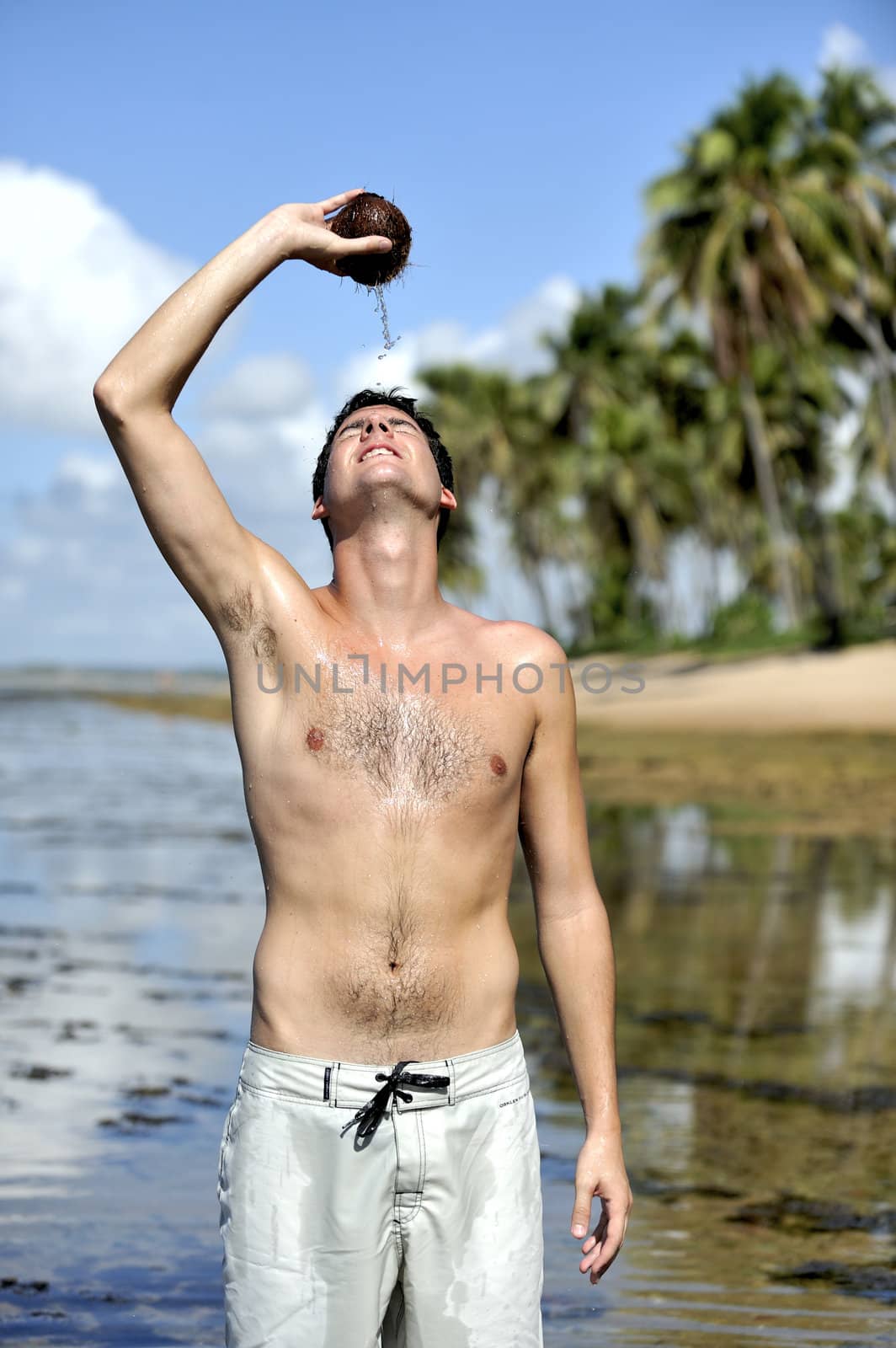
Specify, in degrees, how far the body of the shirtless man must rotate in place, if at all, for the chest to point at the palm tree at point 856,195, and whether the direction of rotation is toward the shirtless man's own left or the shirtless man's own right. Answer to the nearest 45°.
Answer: approximately 180°

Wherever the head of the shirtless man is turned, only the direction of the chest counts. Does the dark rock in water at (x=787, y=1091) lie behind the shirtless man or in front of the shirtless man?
behind

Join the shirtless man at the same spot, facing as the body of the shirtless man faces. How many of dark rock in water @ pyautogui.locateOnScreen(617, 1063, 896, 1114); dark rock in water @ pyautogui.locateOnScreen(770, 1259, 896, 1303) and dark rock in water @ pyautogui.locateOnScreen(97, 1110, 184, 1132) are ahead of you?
0

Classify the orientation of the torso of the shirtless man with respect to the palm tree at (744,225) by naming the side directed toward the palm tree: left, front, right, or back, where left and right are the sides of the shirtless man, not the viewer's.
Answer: back

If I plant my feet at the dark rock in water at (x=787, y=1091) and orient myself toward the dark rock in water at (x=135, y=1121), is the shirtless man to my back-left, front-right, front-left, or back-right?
front-left

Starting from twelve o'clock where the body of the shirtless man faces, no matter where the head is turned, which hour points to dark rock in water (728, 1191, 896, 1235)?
The dark rock in water is roughly at 7 o'clock from the shirtless man.

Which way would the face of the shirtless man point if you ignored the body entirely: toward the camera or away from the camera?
toward the camera

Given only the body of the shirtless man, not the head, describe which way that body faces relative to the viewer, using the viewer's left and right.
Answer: facing the viewer
